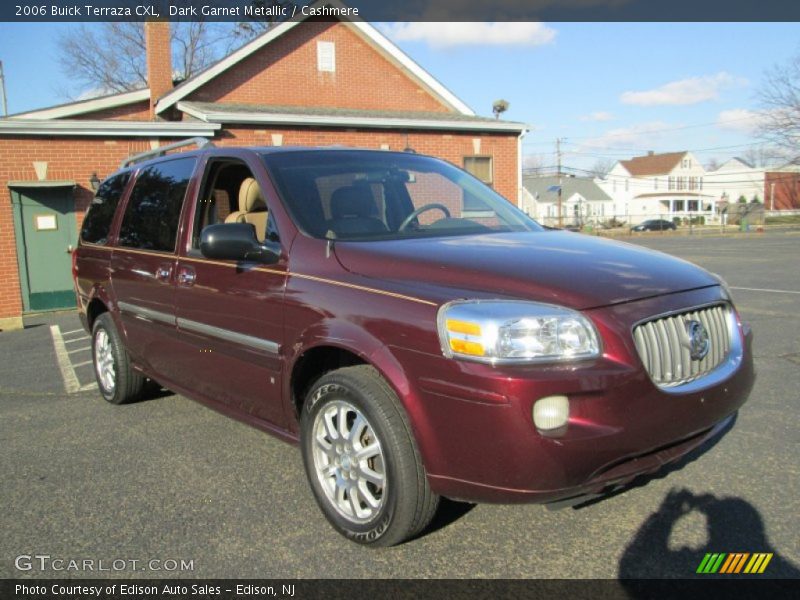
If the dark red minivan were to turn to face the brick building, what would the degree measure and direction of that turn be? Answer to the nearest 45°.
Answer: approximately 135° to its left

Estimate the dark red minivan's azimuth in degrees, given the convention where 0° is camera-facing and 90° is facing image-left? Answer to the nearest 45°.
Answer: approximately 315°
